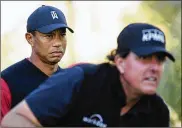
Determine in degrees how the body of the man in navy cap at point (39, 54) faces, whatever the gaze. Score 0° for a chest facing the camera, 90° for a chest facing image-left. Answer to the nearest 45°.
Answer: approximately 315°

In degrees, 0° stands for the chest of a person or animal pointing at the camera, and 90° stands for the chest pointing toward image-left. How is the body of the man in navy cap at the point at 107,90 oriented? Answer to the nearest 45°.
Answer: approximately 315°

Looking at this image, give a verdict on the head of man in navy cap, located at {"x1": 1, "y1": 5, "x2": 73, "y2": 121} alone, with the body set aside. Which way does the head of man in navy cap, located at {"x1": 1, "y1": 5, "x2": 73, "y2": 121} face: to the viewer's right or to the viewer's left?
to the viewer's right

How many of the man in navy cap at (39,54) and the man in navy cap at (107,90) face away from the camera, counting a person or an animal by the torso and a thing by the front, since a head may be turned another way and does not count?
0

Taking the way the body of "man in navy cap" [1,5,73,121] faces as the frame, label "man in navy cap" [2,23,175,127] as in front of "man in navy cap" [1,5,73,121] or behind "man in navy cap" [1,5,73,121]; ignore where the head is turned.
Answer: in front
